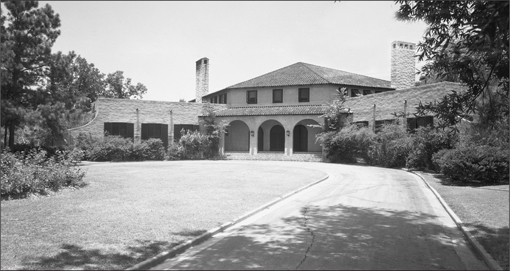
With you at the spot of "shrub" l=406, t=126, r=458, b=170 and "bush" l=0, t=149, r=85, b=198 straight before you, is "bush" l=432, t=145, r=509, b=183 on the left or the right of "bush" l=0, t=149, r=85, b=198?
left

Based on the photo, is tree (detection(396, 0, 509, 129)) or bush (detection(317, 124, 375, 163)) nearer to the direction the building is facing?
the tree

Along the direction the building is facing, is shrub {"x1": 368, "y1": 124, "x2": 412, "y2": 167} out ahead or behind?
ahead

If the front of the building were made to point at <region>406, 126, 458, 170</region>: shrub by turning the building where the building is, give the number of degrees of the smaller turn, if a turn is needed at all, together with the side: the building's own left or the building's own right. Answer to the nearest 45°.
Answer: approximately 45° to the building's own left

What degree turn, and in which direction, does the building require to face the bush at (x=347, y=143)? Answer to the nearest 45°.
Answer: approximately 45° to its left

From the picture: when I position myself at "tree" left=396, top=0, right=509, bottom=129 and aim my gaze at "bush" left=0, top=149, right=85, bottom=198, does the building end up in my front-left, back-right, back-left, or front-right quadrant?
front-right

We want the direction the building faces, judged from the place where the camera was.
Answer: facing the viewer

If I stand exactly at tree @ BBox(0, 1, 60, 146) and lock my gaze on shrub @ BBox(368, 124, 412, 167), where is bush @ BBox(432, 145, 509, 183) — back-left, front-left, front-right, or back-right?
front-right
